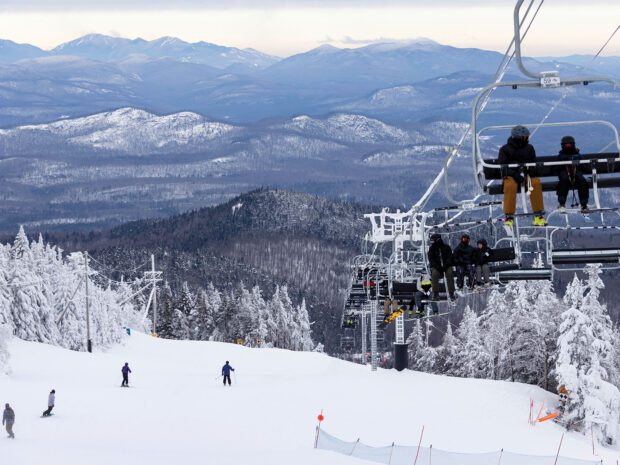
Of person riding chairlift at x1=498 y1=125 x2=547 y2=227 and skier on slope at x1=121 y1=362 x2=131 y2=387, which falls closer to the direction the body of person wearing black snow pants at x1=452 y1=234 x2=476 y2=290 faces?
the person riding chairlift

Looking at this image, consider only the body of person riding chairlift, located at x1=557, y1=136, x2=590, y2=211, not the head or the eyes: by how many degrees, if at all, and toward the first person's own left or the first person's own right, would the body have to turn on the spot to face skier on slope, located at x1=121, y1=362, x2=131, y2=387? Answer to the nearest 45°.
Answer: approximately 135° to the first person's own right

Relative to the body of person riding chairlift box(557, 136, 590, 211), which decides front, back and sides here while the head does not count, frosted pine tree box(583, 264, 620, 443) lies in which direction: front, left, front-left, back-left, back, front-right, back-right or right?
back

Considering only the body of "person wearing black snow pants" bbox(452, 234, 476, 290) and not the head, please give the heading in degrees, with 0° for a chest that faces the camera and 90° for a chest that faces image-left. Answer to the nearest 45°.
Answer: approximately 0°

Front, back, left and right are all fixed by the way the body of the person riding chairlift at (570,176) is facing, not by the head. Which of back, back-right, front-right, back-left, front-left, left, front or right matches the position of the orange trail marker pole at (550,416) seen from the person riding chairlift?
back

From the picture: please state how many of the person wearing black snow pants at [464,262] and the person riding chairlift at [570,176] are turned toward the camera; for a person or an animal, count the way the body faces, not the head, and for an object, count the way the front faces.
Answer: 2

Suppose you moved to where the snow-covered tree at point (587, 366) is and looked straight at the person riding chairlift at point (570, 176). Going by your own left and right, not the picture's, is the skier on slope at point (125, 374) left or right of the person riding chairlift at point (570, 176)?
right

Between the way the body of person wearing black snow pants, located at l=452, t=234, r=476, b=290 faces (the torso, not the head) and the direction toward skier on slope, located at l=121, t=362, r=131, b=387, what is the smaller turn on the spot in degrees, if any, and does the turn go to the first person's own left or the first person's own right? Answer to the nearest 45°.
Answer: approximately 135° to the first person's own right

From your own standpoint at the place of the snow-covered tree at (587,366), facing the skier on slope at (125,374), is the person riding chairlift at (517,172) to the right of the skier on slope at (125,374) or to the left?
left

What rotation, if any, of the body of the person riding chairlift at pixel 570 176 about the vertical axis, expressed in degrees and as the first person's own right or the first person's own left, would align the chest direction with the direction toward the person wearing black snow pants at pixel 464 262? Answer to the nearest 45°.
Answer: approximately 135° to the first person's own right

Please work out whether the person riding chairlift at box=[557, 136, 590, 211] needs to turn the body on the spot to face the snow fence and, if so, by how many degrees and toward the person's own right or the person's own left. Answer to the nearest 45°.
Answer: approximately 180°
